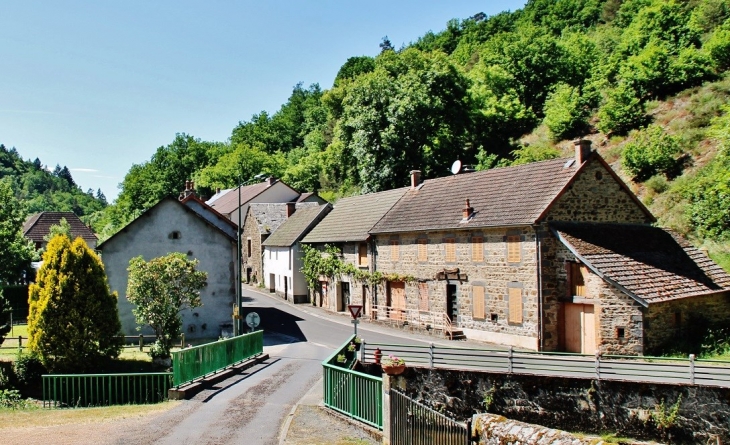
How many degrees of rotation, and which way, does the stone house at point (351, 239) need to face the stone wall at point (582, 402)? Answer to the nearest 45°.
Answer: approximately 45° to its left

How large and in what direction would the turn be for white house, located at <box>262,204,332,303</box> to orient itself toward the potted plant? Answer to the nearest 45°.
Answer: approximately 45° to its left

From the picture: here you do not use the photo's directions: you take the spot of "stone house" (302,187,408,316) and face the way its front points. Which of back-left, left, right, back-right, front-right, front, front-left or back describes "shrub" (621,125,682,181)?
back-left

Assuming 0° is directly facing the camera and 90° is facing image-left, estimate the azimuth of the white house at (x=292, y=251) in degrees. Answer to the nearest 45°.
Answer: approximately 45°

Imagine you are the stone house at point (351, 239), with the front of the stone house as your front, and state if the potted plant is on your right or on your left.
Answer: on your left

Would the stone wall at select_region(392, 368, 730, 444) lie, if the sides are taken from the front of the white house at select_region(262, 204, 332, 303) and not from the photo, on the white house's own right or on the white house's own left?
on the white house's own left

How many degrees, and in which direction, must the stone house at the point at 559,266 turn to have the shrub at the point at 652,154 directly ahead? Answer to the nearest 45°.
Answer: approximately 135° to its right

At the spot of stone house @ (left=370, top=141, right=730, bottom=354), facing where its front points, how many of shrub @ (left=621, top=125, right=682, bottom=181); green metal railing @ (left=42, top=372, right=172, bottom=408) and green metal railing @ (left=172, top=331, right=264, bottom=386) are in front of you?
2

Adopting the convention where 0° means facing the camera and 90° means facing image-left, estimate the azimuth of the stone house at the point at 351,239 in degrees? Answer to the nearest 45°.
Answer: approximately 45°

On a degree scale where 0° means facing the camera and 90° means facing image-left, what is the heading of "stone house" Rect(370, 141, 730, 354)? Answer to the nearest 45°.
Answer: approximately 45°

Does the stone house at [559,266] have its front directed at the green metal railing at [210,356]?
yes
